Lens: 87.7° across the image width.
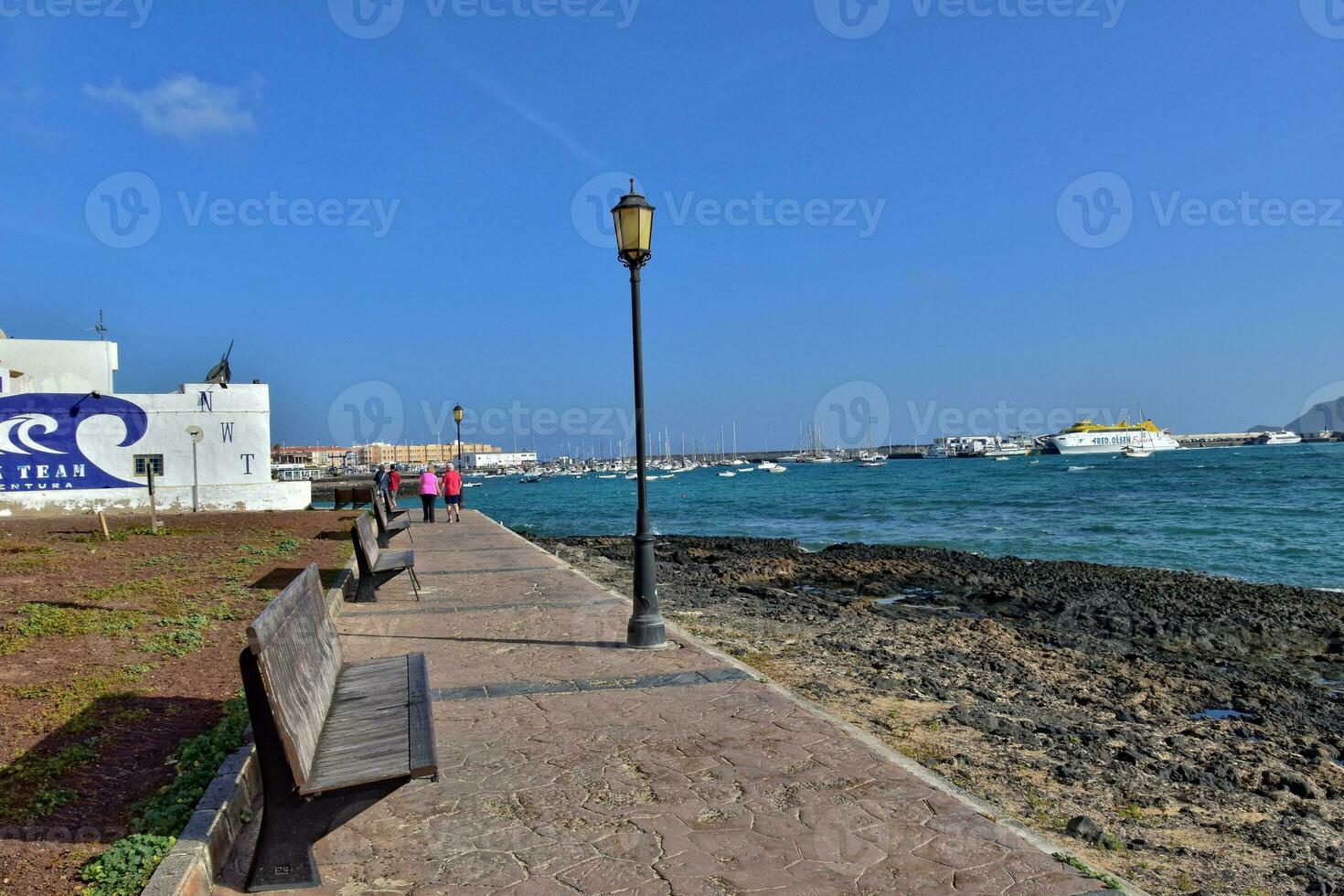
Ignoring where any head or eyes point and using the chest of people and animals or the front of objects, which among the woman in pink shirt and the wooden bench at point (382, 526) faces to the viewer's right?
the wooden bench

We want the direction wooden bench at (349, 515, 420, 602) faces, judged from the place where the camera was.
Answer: facing to the right of the viewer

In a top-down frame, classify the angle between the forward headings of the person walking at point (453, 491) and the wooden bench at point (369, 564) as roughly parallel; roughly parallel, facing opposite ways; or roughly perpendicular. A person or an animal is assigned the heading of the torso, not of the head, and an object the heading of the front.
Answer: roughly perpendicular

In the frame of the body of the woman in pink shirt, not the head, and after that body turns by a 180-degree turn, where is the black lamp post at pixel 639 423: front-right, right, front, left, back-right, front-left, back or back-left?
front

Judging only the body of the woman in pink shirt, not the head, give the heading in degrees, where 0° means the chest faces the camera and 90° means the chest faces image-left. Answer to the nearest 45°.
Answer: approximately 180°

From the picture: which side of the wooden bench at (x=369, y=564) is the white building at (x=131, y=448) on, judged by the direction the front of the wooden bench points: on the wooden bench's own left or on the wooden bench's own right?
on the wooden bench's own left

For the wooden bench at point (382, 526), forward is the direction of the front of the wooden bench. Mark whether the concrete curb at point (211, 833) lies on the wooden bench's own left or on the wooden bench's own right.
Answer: on the wooden bench's own right

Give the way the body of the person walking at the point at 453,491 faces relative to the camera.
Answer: away from the camera

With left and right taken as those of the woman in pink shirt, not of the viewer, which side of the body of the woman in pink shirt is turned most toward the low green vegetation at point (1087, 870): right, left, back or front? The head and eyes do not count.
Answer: back

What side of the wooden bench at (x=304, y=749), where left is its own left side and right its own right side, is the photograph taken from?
right

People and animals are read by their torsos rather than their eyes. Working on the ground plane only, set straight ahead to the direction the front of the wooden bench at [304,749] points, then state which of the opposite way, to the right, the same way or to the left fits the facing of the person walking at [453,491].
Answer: to the left

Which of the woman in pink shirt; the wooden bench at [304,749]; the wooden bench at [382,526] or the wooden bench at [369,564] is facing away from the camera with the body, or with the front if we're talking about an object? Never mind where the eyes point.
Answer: the woman in pink shirt
